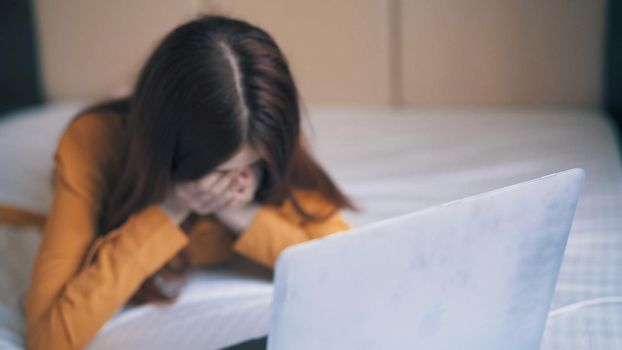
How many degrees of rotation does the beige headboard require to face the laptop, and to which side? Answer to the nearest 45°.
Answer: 0° — it already faces it

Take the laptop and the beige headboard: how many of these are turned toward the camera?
1

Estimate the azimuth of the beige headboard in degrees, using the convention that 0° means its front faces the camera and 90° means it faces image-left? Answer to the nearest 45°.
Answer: approximately 0°

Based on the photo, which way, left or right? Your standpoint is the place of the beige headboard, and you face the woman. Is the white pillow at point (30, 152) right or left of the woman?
right

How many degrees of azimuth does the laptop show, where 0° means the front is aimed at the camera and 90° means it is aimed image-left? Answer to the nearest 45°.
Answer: approximately 135°

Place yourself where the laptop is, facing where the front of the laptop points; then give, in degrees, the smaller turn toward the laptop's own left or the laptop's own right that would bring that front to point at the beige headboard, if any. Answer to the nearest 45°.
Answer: approximately 45° to the laptop's own right
